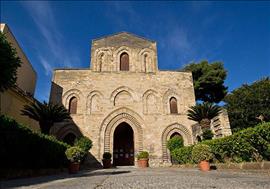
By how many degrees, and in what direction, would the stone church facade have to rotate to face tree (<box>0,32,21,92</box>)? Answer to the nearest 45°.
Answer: approximately 45° to its right

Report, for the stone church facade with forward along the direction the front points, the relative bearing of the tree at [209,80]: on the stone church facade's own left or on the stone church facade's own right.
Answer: on the stone church facade's own left

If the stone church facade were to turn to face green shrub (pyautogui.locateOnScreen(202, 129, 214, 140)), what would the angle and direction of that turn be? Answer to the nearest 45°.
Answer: approximately 45° to its left

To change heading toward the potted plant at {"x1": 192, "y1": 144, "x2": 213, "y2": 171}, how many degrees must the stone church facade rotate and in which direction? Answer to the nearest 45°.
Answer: approximately 45° to its left

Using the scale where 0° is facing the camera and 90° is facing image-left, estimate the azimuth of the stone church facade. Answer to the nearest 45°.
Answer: approximately 0°

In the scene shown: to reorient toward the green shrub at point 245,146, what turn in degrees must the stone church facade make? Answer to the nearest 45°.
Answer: approximately 45° to its left
